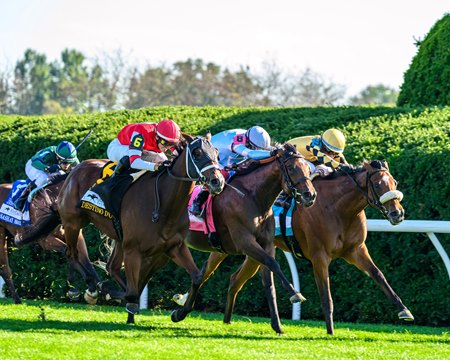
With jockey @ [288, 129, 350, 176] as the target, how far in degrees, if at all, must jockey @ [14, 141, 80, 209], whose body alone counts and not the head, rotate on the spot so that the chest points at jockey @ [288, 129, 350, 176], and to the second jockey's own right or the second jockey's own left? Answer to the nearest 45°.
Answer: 0° — they already face them

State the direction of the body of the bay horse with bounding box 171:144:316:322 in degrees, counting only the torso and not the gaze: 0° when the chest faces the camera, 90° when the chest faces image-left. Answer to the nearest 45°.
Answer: approximately 315°

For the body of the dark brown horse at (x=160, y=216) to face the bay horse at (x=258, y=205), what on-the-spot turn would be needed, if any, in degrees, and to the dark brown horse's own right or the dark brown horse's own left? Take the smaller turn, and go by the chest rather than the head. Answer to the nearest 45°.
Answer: approximately 45° to the dark brown horse's own left

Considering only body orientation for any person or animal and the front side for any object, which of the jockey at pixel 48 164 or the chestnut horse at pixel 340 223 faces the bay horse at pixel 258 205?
the jockey

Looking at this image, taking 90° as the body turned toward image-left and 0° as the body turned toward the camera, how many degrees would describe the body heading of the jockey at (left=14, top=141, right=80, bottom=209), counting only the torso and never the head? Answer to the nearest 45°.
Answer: approximately 315°

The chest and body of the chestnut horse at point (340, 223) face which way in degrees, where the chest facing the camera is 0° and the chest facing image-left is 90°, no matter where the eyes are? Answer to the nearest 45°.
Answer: approximately 315°

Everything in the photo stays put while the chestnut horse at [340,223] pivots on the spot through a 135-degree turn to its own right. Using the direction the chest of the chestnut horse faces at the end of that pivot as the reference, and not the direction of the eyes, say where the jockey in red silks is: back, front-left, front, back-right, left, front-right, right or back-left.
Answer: front
